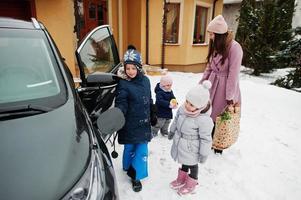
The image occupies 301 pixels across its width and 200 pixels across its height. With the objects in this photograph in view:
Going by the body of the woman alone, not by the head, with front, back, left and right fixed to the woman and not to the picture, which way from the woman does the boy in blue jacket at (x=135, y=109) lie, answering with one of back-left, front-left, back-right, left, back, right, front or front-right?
front

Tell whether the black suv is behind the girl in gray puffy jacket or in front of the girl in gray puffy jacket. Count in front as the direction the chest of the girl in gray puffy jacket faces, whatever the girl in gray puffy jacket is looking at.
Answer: in front

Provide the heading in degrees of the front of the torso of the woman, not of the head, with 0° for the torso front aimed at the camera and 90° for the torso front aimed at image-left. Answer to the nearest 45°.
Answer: approximately 45°

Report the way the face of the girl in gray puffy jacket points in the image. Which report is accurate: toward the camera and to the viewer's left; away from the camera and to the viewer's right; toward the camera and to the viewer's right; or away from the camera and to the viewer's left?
toward the camera and to the viewer's left

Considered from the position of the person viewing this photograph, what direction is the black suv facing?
facing the viewer

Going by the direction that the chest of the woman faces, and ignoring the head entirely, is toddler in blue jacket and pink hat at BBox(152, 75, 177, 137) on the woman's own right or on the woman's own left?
on the woman's own right

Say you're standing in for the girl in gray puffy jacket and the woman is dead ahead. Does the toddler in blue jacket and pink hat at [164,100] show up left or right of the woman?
left

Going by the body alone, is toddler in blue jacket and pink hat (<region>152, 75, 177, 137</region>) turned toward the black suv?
no

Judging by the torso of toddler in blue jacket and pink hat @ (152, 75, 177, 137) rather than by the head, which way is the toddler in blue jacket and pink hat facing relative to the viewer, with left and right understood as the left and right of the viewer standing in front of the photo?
facing the viewer and to the right of the viewer

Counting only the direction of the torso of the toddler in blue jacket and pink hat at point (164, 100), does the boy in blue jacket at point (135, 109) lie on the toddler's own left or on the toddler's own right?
on the toddler's own right

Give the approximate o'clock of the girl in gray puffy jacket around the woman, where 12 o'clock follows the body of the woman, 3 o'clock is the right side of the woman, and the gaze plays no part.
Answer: The girl in gray puffy jacket is roughly at 11 o'clock from the woman.

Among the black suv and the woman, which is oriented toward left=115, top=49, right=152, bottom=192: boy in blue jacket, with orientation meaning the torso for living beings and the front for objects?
the woman

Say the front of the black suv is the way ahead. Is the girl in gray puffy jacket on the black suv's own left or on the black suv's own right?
on the black suv's own left

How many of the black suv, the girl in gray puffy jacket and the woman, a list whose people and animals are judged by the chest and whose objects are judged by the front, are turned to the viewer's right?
0

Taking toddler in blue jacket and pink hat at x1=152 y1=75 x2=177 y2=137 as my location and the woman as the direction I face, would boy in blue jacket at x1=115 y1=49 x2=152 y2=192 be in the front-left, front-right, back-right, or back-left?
front-right

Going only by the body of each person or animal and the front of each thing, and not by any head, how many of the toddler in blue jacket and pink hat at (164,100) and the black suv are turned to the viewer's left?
0
